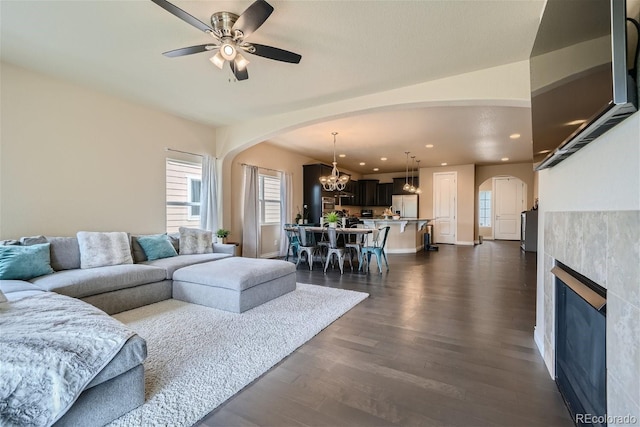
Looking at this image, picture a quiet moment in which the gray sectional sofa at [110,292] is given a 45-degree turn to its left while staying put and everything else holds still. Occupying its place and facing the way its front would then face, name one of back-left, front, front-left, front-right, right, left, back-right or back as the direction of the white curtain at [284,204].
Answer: front-left

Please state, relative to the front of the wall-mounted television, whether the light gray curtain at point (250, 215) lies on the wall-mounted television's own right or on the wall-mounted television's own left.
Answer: on the wall-mounted television's own right

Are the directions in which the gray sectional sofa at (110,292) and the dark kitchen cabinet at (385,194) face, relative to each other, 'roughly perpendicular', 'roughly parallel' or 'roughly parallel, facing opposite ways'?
roughly perpendicular

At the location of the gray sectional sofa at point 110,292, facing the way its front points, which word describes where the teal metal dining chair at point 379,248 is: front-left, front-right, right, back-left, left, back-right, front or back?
front-left

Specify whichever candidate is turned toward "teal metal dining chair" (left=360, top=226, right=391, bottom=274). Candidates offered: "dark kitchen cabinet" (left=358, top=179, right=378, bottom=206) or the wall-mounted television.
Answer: the dark kitchen cabinet

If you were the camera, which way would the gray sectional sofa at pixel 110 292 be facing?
facing the viewer and to the right of the viewer

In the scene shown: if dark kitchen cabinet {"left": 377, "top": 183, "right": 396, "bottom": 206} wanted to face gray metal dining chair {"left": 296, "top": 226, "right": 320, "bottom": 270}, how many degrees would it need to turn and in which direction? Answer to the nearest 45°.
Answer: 0° — it already faces it

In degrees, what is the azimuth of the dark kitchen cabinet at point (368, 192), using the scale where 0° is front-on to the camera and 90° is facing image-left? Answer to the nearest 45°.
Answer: approximately 0°

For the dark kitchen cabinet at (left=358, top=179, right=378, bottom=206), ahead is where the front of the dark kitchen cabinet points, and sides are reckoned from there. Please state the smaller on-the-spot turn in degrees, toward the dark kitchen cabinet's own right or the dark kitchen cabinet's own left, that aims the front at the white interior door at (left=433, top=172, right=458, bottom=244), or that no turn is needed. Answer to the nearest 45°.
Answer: approximately 90° to the dark kitchen cabinet's own left

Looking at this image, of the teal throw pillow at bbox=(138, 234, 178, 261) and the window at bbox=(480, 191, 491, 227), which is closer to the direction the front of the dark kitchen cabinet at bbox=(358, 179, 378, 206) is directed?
the teal throw pillow

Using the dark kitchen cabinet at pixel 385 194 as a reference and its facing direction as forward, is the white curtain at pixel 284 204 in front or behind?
in front

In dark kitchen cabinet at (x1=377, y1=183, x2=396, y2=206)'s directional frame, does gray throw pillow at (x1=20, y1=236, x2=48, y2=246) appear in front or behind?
in front

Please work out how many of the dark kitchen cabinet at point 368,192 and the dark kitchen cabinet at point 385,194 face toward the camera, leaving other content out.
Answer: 2

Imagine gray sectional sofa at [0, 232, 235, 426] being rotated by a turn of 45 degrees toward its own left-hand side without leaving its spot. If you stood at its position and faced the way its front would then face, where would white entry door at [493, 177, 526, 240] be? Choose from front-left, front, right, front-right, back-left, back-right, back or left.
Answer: front

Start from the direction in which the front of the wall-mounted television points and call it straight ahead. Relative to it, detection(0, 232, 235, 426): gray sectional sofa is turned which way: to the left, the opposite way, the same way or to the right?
the opposite way

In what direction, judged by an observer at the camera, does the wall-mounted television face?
facing the viewer and to the left of the viewer

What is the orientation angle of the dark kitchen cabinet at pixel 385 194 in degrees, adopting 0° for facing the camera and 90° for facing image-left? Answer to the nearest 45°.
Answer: approximately 0°

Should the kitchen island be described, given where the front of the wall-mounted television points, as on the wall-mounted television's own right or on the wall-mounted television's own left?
on the wall-mounted television's own right
